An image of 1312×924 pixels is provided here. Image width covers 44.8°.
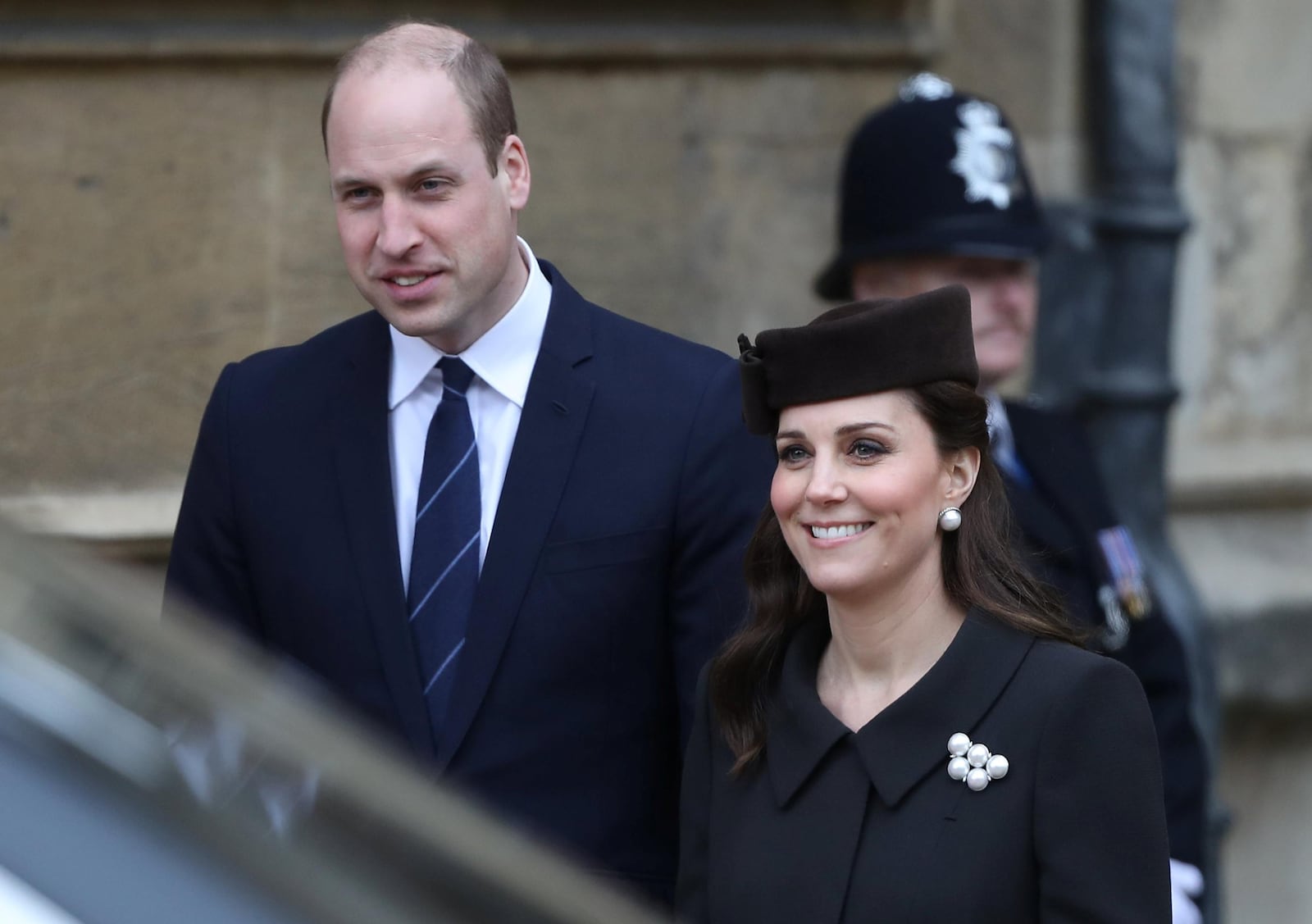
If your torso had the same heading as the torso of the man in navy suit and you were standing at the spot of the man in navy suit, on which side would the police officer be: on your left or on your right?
on your left

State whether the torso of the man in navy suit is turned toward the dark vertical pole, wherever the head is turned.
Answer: no

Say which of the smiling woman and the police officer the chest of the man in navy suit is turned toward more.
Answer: the smiling woman

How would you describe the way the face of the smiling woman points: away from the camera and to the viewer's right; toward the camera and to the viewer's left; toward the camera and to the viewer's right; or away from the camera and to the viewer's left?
toward the camera and to the viewer's left

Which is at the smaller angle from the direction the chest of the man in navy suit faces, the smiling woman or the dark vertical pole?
the smiling woman

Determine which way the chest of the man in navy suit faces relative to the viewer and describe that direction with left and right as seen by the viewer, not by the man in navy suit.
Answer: facing the viewer

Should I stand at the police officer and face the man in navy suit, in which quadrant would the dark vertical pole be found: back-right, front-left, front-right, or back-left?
back-right
